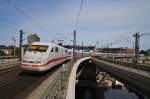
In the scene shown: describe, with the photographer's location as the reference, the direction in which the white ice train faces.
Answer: facing the viewer and to the left of the viewer
